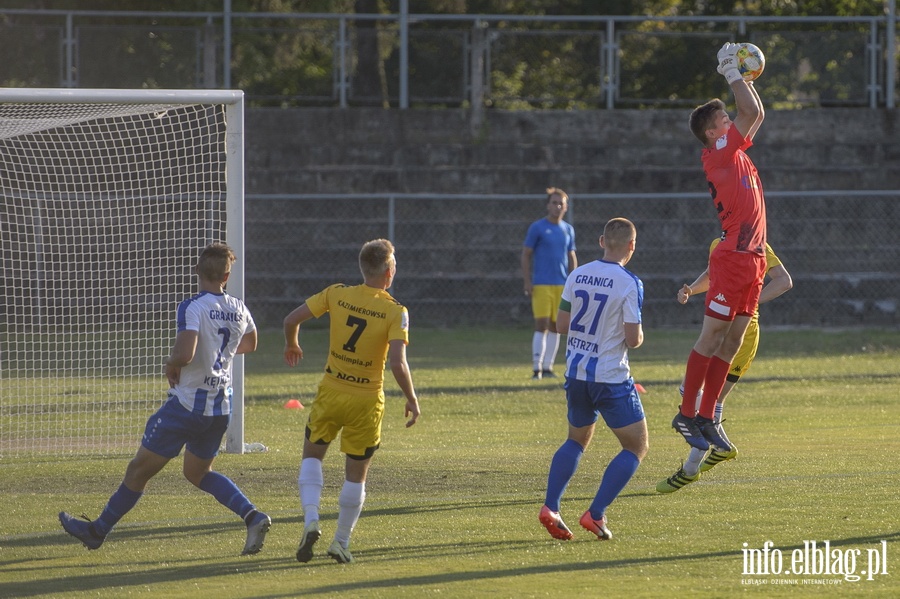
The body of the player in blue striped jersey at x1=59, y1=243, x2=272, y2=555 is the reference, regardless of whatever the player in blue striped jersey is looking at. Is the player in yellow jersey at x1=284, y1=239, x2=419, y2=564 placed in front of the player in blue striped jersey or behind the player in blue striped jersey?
behind

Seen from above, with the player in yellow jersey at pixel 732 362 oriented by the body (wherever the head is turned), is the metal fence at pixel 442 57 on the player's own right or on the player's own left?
on the player's own right

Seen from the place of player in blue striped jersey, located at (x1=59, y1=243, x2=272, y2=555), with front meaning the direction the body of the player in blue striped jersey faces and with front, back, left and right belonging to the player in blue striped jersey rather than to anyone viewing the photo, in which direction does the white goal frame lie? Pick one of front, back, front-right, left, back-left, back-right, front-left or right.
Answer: front-right

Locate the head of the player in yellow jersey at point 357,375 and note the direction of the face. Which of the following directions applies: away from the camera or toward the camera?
away from the camera

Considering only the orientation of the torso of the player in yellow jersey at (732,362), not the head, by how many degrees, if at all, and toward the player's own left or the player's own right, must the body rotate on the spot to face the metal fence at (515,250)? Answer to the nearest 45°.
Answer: approximately 135° to the player's own right

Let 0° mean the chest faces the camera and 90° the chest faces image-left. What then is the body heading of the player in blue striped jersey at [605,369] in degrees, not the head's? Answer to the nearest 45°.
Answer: approximately 225°

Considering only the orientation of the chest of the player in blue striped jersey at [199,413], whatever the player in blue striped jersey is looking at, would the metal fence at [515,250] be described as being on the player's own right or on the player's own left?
on the player's own right

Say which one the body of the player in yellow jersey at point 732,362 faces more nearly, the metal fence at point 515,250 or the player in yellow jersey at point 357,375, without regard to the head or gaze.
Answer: the player in yellow jersey

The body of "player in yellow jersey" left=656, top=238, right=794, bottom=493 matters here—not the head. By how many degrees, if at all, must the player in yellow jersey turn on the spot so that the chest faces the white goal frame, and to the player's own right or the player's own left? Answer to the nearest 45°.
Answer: approximately 45° to the player's own right

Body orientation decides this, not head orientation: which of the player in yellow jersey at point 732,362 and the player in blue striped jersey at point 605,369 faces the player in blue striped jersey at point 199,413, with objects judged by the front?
the player in yellow jersey
